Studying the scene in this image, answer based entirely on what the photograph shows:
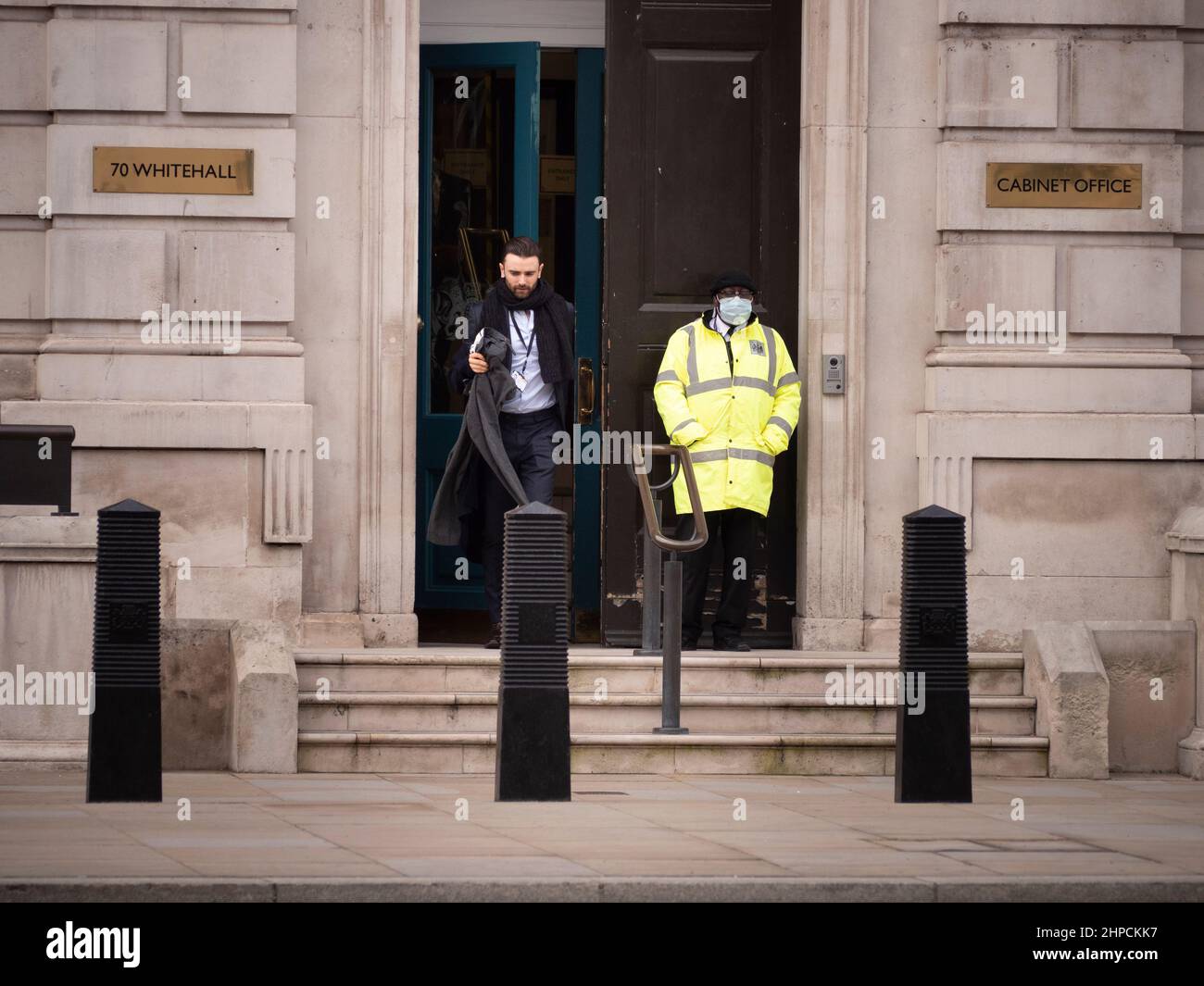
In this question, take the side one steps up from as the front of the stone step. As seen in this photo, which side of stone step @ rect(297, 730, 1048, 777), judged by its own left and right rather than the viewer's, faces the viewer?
front

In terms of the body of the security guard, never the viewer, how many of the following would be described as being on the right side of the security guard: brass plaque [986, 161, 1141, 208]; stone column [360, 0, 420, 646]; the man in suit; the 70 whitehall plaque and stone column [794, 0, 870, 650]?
3

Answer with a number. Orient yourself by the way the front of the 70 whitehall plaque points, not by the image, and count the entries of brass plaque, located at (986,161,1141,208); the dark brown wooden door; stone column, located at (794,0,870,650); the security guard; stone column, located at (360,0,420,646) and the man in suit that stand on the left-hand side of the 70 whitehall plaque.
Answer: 6

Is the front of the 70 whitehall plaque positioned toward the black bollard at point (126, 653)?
yes

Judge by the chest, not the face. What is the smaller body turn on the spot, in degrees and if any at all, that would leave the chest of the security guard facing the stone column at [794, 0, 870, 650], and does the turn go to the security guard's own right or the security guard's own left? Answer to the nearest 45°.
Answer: approximately 135° to the security guard's own left

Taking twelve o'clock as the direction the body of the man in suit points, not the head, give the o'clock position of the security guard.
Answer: The security guard is roughly at 9 o'clock from the man in suit.

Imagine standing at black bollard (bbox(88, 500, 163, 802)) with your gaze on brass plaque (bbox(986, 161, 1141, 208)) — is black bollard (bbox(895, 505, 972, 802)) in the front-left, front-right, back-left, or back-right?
front-right

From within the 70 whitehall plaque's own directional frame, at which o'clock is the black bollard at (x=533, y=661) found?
The black bollard is roughly at 11 o'clock from the 70 whitehall plaque.

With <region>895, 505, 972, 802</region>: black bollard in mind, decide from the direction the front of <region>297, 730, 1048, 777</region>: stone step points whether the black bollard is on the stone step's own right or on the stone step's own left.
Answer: on the stone step's own left

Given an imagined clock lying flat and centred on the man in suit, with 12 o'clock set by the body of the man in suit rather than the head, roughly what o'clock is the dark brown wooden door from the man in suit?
The dark brown wooden door is roughly at 8 o'clock from the man in suit.

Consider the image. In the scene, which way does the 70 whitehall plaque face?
toward the camera
